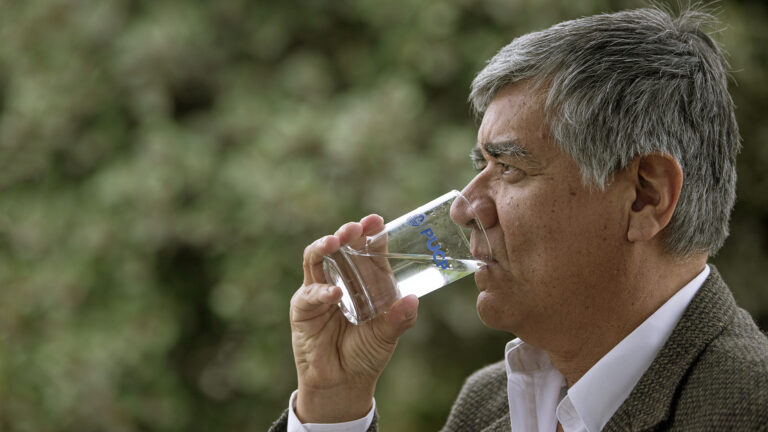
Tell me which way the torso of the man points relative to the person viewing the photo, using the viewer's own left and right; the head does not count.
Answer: facing the viewer and to the left of the viewer

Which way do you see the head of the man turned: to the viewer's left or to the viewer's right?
to the viewer's left
